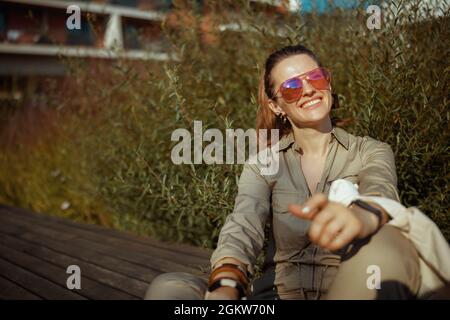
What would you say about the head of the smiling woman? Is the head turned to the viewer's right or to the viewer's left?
to the viewer's right

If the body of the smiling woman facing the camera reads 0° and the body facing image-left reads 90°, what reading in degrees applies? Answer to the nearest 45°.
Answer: approximately 0°
